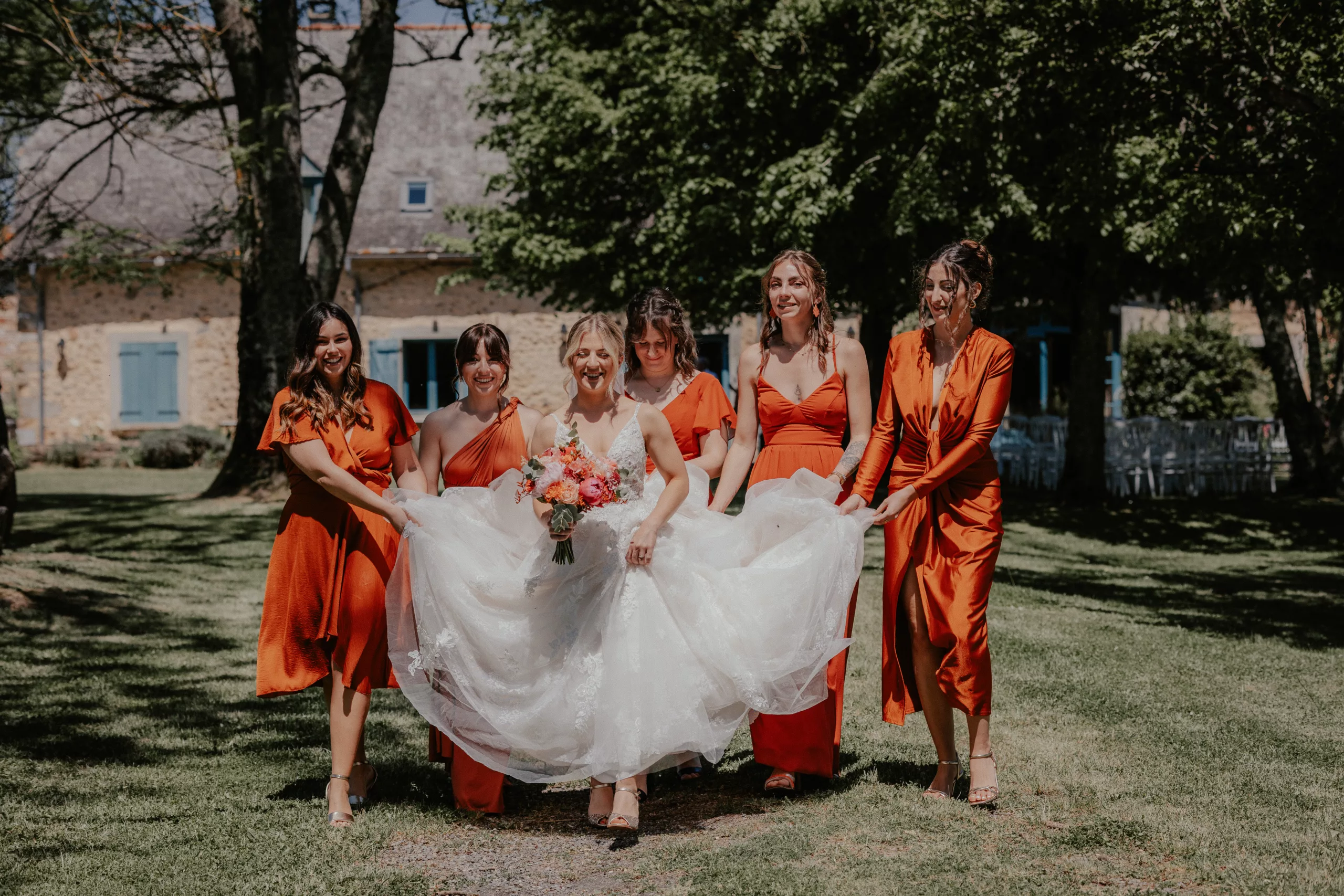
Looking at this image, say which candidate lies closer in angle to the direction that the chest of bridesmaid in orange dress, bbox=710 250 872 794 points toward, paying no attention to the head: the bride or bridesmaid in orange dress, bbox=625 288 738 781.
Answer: the bride

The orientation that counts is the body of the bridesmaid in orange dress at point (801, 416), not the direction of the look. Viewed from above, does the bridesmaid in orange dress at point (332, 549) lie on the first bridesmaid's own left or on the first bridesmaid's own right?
on the first bridesmaid's own right

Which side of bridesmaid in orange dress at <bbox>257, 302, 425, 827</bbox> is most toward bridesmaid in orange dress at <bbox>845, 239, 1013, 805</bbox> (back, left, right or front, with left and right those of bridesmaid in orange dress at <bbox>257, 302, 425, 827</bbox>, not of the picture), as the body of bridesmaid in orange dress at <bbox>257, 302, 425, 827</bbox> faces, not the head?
left

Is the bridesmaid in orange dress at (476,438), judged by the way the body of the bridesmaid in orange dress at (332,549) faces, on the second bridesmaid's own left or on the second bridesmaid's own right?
on the second bridesmaid's own left

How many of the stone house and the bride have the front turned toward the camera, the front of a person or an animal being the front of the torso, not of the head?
2

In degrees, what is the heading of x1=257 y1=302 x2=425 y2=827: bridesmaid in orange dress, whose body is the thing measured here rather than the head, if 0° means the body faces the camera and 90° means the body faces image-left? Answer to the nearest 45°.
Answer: approximately 0°
